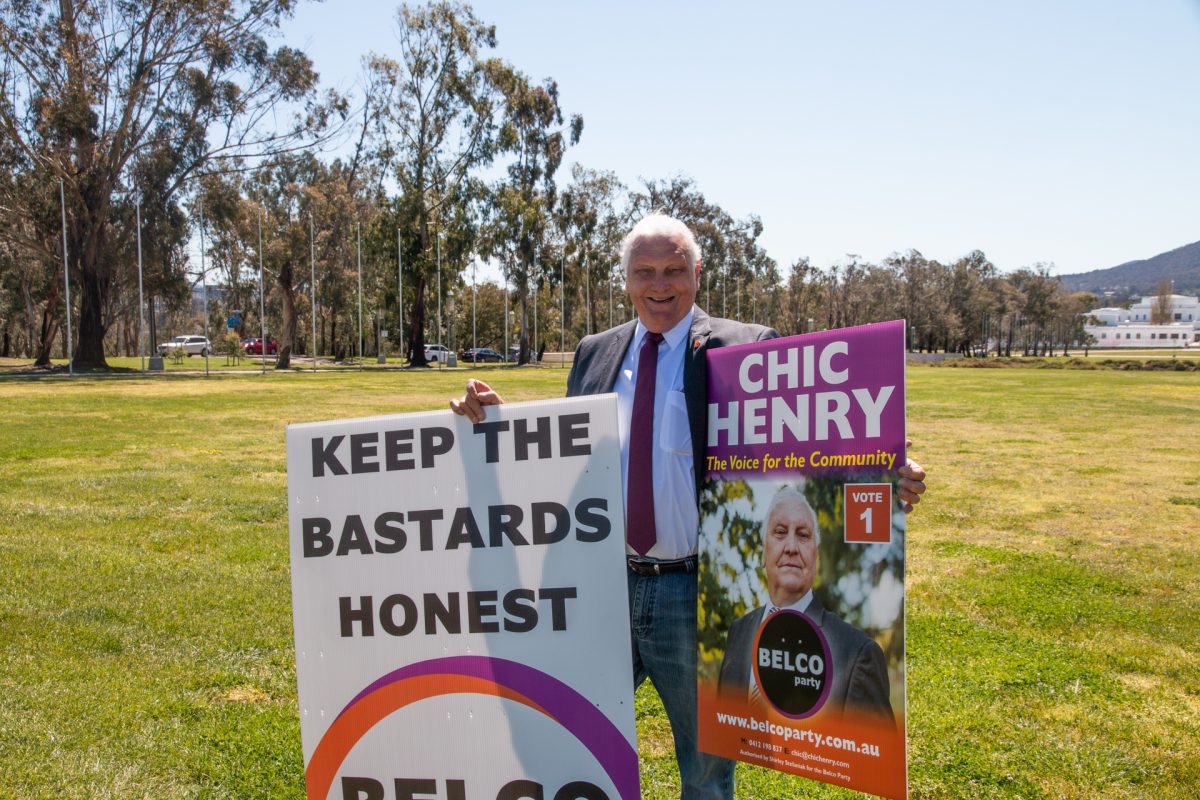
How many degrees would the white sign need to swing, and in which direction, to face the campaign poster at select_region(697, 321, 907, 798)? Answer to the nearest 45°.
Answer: approximately 45° to its left

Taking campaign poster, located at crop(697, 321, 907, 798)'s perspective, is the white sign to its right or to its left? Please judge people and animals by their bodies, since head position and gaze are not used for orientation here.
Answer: on its right
